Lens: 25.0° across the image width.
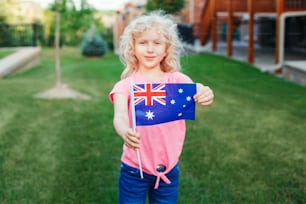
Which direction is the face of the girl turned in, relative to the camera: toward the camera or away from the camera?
toward the camera

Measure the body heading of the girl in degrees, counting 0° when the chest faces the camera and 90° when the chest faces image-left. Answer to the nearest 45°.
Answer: approximately 0°

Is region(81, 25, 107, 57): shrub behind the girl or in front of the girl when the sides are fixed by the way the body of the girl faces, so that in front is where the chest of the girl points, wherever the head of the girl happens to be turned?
behind
